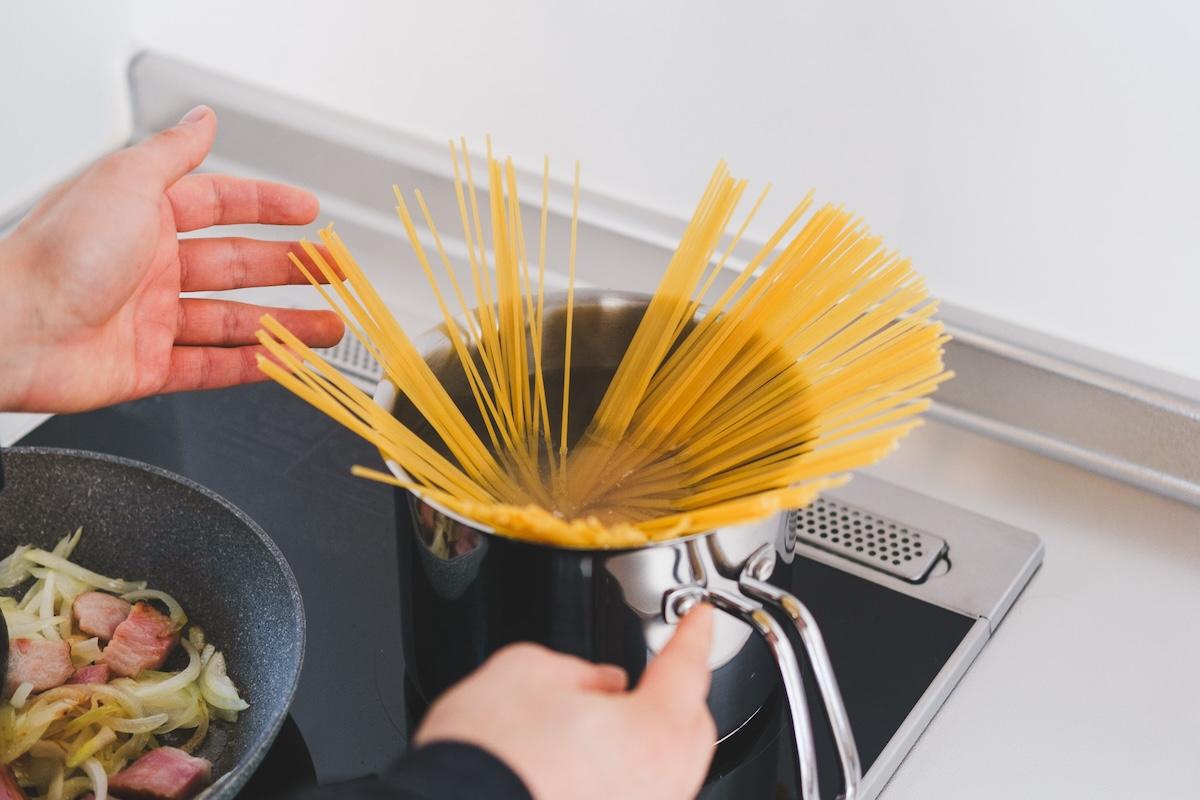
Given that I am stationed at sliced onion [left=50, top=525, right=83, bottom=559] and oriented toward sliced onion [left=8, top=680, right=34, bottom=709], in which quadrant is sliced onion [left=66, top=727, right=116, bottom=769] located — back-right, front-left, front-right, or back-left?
front-left

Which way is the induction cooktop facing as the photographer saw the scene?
facing the viewer and to the left of the viewer
